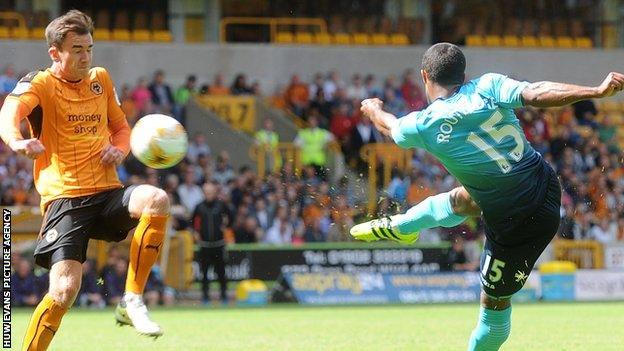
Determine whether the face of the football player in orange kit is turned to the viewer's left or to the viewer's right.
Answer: to the viewer's right

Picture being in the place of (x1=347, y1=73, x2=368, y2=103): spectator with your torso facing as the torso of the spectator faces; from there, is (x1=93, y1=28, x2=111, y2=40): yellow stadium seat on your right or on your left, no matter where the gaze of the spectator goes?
on your right

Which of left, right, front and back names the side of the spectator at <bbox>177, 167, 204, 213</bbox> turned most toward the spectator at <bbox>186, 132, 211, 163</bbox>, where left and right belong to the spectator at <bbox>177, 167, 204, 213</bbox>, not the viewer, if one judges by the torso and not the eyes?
back

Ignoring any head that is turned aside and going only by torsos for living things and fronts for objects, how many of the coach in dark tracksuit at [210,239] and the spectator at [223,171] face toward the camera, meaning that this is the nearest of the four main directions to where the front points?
2

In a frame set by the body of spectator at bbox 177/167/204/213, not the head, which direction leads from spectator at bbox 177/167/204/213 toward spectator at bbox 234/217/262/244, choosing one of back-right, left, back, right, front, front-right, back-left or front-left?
front-left

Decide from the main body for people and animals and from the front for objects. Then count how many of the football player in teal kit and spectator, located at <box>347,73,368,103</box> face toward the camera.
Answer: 1

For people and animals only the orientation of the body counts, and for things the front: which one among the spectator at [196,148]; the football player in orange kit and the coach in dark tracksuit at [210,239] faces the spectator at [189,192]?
the spectator at [196,148]

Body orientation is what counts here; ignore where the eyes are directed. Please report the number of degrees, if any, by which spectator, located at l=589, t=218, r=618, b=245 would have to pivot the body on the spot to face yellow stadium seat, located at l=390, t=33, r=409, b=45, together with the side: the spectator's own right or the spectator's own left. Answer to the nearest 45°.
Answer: approximately 135° to the spectator's own right
